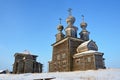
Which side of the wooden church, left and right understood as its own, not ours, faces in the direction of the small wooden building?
front
